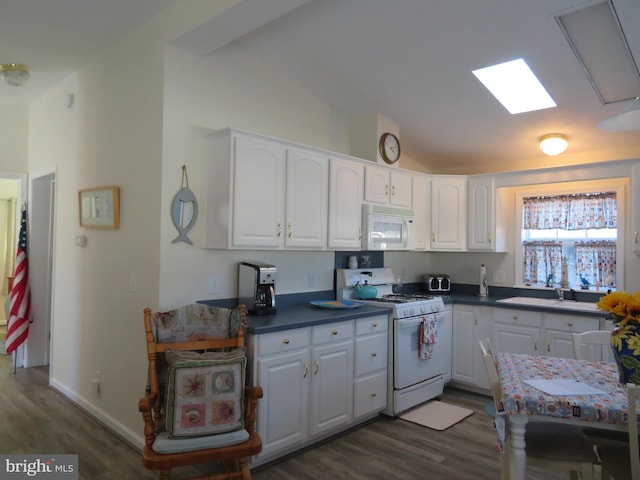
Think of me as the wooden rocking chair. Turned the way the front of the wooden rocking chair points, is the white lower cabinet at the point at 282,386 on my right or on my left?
on my left

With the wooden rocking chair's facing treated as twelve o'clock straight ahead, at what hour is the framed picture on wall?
The framed picture on wall is roughly at 5 o'clock from the wooden rocking chair.

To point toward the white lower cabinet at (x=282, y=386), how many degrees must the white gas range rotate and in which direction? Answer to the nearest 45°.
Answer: approximately 90° to its right

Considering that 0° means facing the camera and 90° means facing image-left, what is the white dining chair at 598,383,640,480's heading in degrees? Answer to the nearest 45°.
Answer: approximately 180°

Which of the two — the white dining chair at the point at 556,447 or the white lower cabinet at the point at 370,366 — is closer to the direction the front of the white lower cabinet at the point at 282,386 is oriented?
the white dining chair

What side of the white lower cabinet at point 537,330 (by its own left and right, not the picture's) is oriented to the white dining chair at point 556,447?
front

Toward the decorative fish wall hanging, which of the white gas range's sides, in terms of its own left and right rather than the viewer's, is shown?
right

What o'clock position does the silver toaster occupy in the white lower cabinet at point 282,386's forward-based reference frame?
The silver toaster is roughly at 9 o'clock from the white lower cabinet.

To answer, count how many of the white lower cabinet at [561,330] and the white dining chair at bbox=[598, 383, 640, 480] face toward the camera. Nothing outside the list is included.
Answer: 1

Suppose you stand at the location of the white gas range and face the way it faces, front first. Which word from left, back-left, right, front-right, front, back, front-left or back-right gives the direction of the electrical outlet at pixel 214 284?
right
